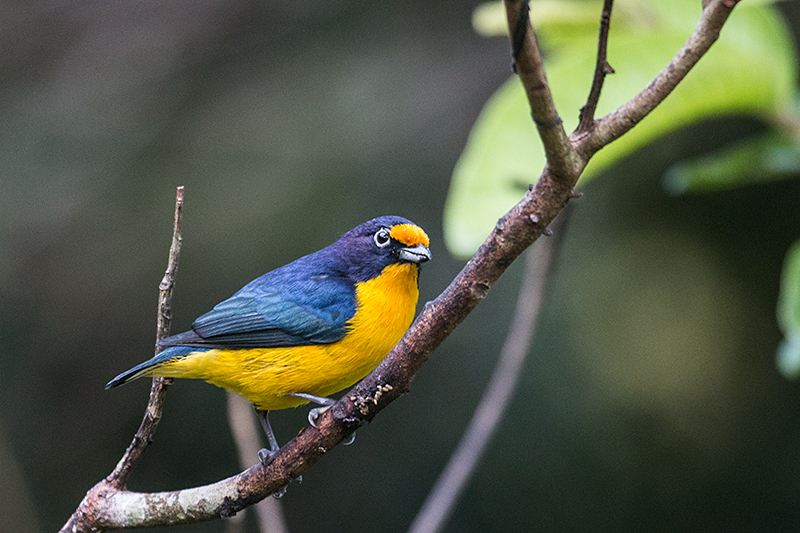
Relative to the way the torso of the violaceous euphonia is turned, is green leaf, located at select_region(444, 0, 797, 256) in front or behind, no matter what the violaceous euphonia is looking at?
in front

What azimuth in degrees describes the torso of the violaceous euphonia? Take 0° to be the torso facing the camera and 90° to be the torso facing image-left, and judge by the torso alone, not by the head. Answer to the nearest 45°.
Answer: approximately 270°
